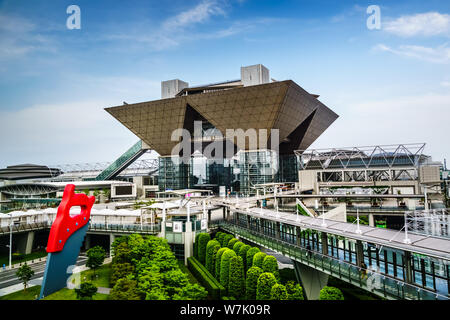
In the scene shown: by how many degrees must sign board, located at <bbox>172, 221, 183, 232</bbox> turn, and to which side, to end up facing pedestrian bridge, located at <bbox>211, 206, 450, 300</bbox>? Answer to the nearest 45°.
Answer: approximately 45° to its left

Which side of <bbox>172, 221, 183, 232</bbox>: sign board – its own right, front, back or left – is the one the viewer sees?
front

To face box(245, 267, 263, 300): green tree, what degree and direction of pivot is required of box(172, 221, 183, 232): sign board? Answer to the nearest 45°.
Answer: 0° — it already faces it

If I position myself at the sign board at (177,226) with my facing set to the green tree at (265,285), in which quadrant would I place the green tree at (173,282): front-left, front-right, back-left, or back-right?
front-right

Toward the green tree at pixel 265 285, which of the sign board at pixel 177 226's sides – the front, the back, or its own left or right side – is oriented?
front

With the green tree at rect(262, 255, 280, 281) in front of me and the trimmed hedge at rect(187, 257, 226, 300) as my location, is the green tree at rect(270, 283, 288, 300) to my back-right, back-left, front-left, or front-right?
front-right

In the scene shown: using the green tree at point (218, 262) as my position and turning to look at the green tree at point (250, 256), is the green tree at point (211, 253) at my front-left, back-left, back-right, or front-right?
back-left

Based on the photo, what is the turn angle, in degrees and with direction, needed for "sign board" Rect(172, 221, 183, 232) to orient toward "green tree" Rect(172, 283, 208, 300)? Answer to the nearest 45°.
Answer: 0° — it already faces it

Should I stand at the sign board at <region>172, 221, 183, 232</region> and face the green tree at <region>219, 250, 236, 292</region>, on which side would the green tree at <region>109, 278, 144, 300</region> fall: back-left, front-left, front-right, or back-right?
front-right

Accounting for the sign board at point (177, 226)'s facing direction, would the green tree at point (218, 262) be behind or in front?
in front

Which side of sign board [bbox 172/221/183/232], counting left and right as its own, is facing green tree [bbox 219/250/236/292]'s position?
front

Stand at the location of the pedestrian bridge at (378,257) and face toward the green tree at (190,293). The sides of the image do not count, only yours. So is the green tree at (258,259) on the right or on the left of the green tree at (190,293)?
right

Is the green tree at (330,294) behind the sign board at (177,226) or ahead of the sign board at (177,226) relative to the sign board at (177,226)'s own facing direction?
ahead

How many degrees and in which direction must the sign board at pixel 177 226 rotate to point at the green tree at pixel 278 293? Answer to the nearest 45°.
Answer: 0° — it already faces it
